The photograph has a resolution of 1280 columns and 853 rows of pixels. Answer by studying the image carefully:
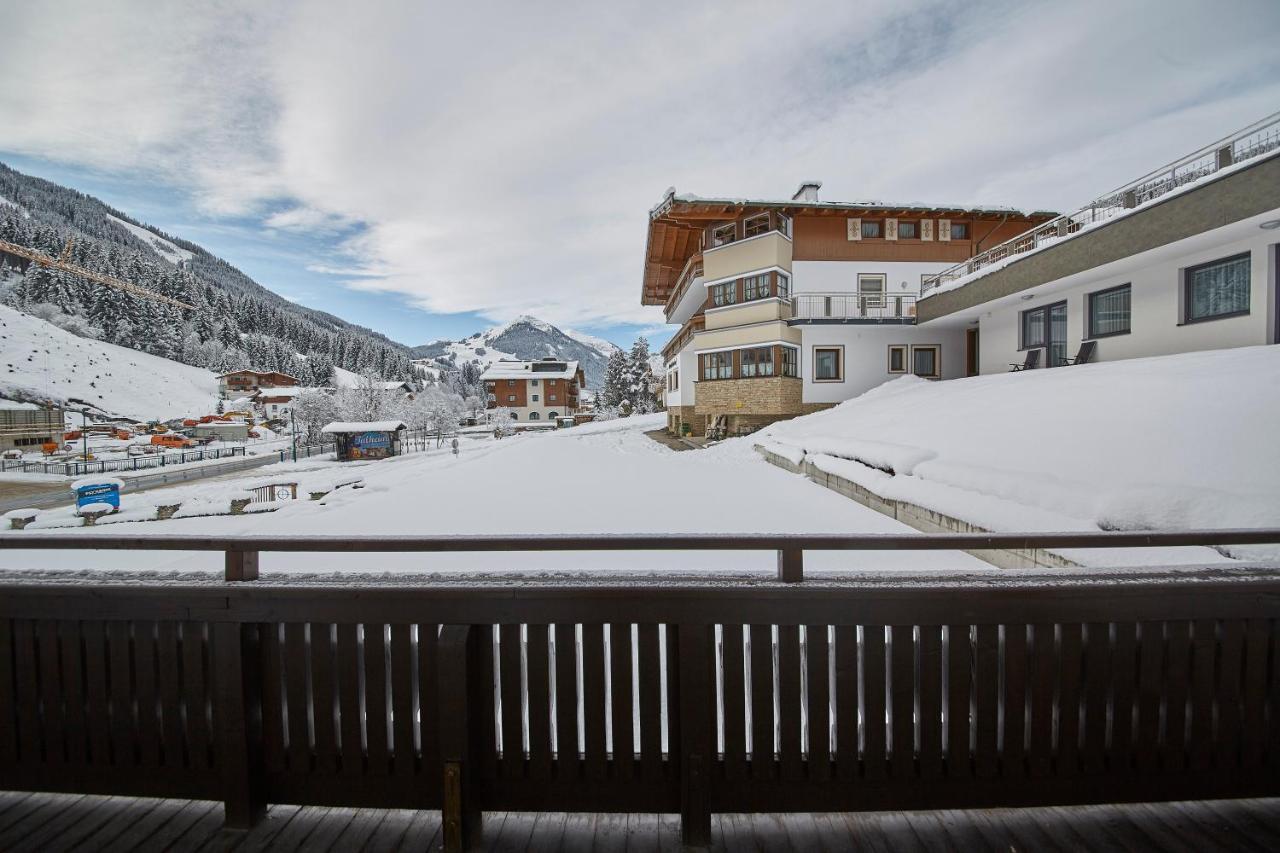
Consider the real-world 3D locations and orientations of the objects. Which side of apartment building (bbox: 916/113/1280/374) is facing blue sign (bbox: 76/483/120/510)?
front

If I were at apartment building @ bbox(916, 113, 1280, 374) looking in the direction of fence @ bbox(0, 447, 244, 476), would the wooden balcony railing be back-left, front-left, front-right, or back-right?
front-left

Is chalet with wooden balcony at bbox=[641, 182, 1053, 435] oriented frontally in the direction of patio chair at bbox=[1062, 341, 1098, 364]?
no

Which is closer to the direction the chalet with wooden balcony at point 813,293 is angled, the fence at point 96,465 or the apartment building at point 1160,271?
the fence

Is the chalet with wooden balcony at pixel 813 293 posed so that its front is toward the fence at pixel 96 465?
yes

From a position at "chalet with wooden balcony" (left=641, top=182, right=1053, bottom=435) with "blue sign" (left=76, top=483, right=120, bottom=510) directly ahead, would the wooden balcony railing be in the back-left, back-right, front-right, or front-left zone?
front-left

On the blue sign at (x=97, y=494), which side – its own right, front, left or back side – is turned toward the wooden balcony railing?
front

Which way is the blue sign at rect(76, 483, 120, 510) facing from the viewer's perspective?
toward the camera

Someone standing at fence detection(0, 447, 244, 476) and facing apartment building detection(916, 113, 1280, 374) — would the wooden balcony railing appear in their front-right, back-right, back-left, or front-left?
front-right

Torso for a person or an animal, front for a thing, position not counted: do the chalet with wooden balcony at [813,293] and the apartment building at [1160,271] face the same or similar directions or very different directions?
same or similar directions

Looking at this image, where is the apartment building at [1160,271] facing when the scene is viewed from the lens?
facing the viewer and to the left of the viewer

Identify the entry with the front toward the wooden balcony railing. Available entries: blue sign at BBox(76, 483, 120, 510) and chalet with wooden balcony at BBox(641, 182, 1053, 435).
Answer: the blue sign
